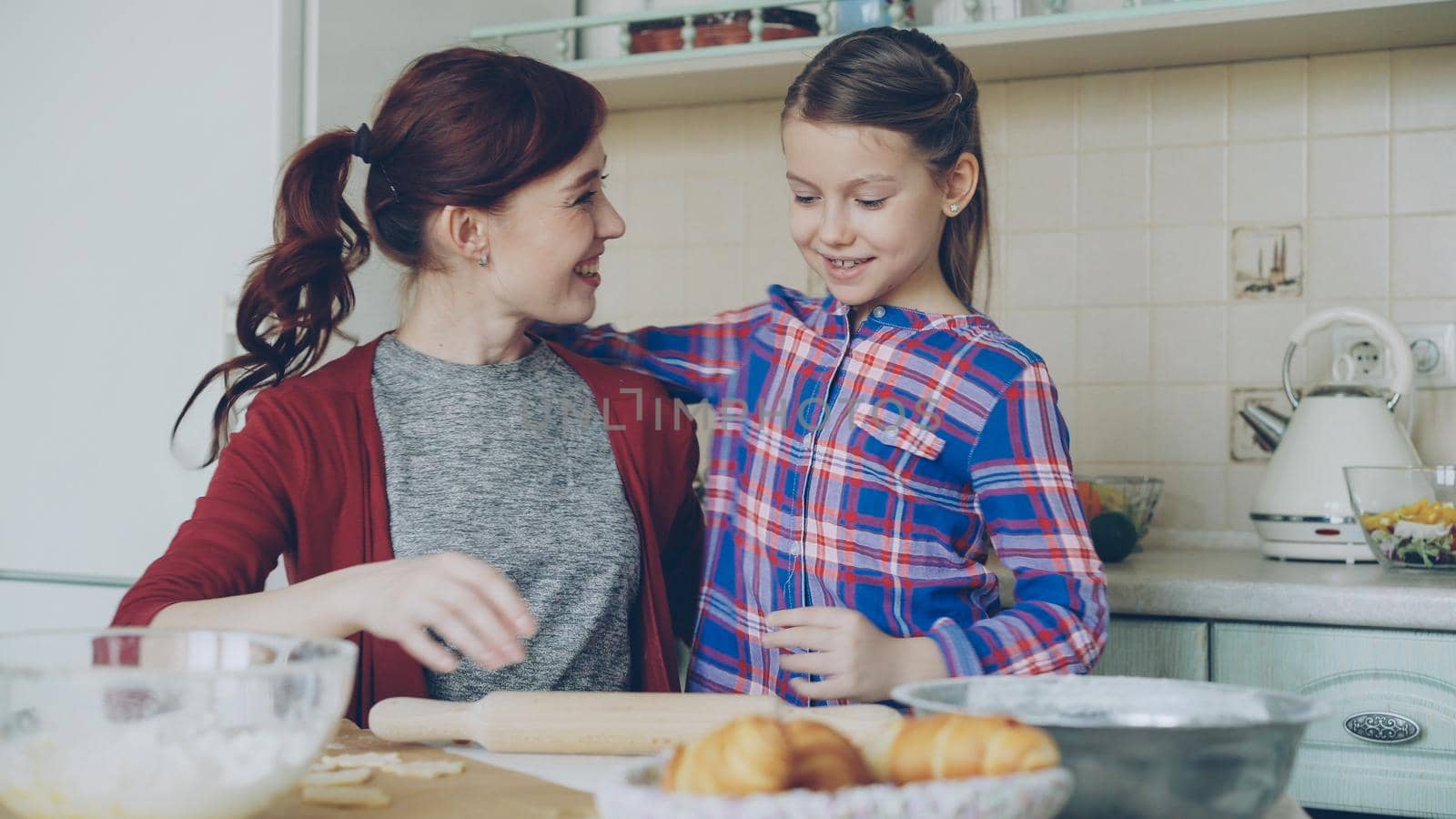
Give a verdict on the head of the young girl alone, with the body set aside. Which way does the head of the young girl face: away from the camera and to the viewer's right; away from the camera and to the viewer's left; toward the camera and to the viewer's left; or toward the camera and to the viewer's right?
toward the camera and to the viewer's left

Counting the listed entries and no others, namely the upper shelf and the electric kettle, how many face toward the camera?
1

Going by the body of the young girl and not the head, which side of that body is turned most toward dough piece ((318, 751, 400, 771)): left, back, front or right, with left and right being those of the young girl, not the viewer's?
front

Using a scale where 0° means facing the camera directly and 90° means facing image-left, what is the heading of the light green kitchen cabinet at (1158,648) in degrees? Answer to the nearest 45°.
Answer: approximately 0°

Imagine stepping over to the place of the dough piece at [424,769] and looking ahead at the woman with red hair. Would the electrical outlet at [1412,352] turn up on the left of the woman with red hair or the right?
right

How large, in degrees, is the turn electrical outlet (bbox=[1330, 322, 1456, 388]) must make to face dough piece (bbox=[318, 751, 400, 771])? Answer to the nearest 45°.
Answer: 0° — it already faces it

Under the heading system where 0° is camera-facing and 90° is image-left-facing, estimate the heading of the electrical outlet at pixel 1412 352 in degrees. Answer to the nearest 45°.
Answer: approximately 0°

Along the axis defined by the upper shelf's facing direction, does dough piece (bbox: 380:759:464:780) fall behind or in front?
in front

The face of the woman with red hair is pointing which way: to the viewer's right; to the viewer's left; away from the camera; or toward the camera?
to the viewer's right
